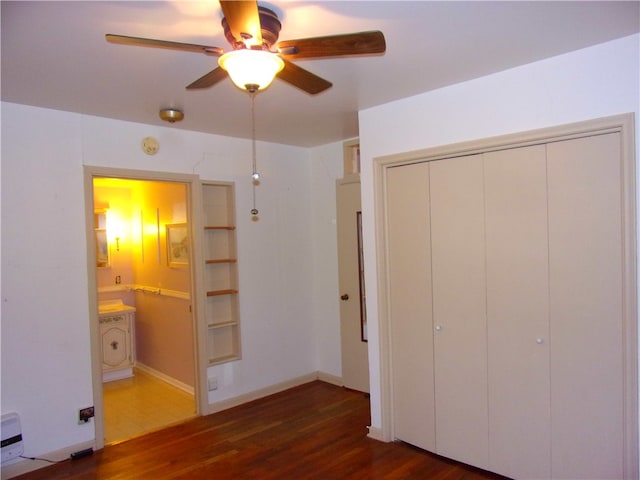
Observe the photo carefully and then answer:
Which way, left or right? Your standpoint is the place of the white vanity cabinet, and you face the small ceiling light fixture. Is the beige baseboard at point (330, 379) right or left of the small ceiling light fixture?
left

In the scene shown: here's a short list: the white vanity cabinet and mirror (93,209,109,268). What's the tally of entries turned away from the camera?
0

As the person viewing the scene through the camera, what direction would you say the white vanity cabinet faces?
facing the viewer and to the right of the viewer

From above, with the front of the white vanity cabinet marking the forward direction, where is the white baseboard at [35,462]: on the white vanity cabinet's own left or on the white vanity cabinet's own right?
on the white vanity cabinet's own right

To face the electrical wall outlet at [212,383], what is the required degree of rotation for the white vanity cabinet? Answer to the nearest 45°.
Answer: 0° — it already faces it
